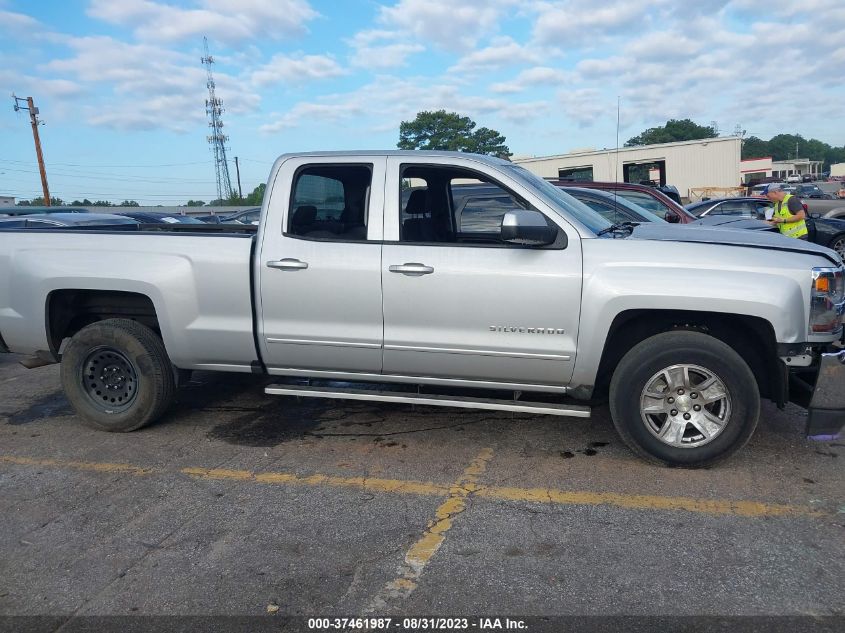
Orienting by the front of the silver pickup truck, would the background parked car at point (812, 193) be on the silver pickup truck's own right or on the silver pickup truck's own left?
on the silver pickup truck's own left

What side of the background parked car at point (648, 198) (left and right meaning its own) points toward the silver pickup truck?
right

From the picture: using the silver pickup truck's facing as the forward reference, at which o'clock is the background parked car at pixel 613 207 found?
The background parked car is roughly at 10 o'clock from the silver pickup truck.

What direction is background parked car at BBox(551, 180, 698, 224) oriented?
to the viewer's right

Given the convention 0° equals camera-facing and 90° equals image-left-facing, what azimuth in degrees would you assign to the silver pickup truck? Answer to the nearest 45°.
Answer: approximately 270°

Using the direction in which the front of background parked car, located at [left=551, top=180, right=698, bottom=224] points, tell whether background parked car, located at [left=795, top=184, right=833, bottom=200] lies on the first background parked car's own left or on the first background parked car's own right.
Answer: on the first background parked car's own left
